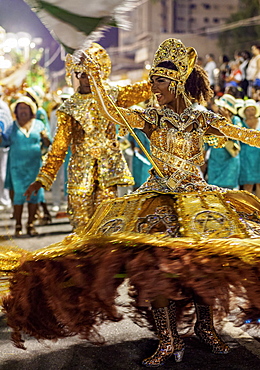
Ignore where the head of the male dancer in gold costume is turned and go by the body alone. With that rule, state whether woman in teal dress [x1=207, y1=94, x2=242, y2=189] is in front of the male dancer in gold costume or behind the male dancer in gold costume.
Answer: behind

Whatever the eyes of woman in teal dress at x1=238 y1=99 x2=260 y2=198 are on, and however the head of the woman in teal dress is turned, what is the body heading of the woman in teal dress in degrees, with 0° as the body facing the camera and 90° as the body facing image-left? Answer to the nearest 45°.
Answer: approximately 0°

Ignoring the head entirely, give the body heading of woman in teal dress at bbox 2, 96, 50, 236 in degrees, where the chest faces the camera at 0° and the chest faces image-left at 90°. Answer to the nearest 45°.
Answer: approximately 0°

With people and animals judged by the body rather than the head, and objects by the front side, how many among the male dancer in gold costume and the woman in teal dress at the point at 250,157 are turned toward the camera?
2

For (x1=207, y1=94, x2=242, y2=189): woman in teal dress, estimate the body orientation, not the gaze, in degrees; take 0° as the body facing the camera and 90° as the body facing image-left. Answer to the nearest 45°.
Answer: approximately 45°

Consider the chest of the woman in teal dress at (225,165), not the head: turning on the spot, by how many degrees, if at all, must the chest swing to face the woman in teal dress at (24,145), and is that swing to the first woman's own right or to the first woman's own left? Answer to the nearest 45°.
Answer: approximately 45° to the first woman's own right

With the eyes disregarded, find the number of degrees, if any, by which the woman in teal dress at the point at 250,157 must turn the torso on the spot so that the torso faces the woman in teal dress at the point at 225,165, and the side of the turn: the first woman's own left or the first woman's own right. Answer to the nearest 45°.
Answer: approximately 45° to the first woman's own right

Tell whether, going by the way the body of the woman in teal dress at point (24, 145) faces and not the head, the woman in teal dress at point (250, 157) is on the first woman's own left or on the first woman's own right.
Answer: on the first woman's own left

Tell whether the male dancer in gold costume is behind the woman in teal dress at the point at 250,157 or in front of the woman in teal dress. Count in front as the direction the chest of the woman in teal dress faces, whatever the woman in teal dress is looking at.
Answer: in front
